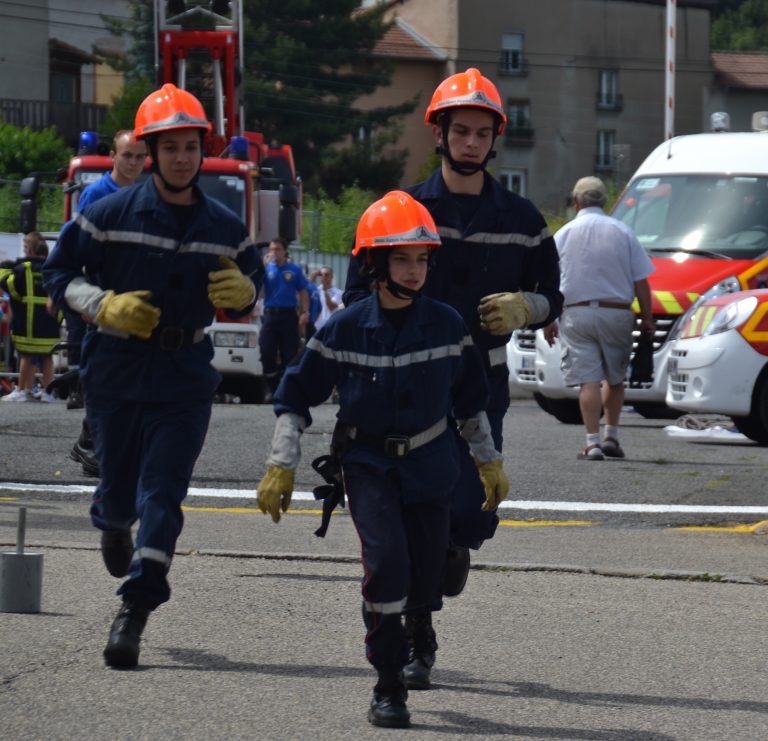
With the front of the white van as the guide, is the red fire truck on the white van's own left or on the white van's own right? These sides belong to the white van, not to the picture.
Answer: on the white van's own right

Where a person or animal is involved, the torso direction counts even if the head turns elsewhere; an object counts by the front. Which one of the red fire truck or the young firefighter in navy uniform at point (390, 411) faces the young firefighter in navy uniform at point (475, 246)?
the red fire truck

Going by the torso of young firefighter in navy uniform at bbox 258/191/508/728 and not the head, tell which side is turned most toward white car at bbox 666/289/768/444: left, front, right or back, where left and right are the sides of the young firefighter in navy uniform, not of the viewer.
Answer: back

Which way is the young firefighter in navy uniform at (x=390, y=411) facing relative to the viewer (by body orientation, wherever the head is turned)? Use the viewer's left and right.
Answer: facing the viewer

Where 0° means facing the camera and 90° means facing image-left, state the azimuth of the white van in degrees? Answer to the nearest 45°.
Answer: approximately 45°

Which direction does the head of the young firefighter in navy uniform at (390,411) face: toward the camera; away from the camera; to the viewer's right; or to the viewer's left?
toward the camera

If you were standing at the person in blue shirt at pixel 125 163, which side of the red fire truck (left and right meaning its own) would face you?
front

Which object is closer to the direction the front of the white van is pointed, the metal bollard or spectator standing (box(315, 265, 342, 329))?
the metal bollard

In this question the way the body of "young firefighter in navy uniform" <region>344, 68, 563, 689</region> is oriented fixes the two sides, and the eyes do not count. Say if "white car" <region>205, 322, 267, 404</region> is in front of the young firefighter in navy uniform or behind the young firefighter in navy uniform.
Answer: behind

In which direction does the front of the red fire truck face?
toward the camera

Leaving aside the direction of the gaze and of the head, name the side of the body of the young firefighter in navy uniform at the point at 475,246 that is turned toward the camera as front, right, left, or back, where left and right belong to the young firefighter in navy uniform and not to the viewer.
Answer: front

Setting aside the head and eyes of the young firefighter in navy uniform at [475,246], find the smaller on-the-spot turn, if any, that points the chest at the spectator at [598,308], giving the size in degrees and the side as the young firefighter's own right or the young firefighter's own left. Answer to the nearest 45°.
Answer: approximately 180°

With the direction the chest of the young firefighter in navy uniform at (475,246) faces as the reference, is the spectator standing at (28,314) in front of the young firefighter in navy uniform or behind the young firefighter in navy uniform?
behind

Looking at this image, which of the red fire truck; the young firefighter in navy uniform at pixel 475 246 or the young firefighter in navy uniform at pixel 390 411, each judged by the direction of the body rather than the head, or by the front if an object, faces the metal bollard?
the red fire truck

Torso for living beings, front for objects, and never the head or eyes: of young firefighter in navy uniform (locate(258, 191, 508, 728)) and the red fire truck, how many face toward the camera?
2

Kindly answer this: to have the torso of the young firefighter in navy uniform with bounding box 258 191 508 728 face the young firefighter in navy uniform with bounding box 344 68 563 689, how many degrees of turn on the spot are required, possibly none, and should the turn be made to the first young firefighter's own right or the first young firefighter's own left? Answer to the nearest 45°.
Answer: approximately 180°

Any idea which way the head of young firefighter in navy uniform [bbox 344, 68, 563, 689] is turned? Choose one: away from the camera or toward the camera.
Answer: toward the camera
